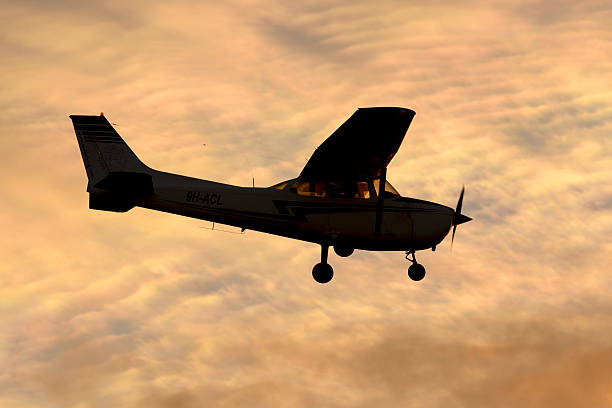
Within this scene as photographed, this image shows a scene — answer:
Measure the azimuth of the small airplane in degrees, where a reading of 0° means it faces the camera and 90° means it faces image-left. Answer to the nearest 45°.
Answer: approximately 270°
